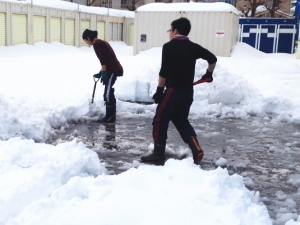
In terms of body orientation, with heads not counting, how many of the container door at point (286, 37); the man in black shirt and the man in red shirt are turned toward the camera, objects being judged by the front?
1

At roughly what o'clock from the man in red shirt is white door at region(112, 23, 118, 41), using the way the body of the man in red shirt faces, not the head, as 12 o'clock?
The white door is roughly at 3 o'clock from the man in red shirt.

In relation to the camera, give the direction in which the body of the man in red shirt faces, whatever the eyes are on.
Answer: to the viewer's left

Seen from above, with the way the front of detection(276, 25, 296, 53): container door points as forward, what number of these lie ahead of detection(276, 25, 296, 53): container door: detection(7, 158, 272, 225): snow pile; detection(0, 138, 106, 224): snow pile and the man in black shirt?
3

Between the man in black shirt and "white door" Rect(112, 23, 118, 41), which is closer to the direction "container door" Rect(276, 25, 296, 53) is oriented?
the man in black shirt

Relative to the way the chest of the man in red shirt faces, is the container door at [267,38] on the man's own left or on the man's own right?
on the man's own right

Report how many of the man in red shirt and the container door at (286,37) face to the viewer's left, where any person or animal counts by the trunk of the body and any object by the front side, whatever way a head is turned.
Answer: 1

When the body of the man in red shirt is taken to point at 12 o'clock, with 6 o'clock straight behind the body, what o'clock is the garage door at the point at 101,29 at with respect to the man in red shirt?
The garage door is roughly at 3 o'clock from the man in red shirt.

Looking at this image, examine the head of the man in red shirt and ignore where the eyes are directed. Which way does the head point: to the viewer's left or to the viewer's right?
to the viewer's left

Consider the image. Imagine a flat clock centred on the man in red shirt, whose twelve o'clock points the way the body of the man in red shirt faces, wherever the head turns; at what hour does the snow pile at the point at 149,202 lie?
The snow pile is roughly at 9 o'clock from the man in red shirt.
